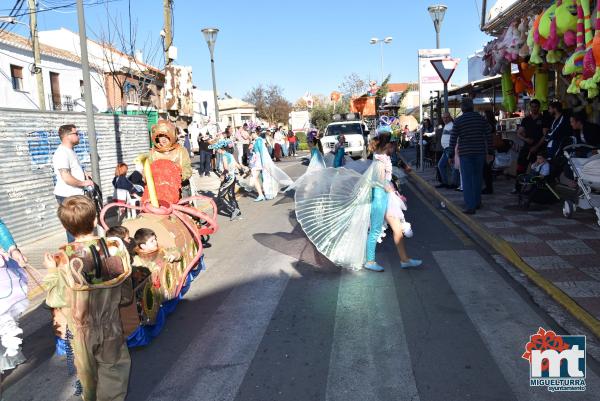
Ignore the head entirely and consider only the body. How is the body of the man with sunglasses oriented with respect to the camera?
to the viewer's right

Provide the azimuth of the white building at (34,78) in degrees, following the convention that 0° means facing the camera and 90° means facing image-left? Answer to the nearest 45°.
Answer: approximately 315°

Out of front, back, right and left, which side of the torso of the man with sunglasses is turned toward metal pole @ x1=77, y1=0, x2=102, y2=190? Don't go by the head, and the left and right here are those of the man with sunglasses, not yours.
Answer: left

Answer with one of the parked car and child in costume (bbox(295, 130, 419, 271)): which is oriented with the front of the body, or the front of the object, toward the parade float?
the parked car

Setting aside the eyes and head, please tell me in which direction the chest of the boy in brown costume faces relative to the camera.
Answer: away from the camera

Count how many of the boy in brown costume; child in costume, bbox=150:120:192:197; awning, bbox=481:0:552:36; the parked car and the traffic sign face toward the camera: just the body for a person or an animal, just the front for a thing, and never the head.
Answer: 3

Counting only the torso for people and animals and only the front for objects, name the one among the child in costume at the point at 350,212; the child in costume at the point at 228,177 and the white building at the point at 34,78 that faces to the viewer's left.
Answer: the child in costume at the point at 228,177

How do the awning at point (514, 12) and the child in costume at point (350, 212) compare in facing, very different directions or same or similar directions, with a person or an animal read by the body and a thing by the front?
very different directions

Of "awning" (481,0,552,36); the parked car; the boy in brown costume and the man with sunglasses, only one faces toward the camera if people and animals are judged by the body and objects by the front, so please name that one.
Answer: the parked car

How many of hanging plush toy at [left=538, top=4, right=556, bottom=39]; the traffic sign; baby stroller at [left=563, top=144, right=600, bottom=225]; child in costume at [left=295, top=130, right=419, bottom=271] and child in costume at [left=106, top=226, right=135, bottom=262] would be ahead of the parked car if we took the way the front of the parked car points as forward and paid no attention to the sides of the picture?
5

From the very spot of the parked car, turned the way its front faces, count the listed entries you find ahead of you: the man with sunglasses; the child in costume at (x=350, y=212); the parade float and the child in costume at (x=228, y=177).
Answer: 4

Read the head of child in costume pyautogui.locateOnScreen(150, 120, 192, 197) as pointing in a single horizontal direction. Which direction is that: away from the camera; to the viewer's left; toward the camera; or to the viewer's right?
toward the camera

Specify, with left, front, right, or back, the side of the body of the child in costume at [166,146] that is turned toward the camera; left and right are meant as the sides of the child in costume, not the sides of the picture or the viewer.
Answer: front

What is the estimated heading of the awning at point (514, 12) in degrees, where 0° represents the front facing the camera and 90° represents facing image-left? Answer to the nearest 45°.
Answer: approximately 90°

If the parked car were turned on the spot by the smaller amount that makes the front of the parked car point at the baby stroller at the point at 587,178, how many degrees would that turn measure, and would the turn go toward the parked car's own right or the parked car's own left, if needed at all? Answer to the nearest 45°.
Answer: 0° — it already faces it

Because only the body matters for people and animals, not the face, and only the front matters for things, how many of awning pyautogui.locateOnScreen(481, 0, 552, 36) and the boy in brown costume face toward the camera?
0
